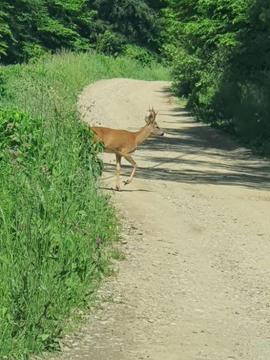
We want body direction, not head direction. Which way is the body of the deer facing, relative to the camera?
to the viewer's right
